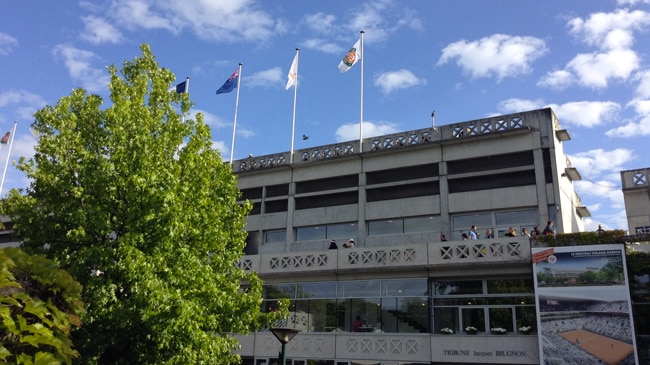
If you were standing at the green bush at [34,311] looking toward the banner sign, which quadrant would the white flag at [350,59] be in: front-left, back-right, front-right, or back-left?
front-left

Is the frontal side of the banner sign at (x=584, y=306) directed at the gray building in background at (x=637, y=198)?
no

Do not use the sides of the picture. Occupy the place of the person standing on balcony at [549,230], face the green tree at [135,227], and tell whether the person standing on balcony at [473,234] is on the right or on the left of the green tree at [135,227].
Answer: right

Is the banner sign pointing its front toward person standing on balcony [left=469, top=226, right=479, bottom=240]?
no

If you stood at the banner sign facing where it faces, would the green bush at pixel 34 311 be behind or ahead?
ahead

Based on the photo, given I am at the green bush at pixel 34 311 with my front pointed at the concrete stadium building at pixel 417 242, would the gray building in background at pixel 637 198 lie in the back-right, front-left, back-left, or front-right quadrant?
front-right

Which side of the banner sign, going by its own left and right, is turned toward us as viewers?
front

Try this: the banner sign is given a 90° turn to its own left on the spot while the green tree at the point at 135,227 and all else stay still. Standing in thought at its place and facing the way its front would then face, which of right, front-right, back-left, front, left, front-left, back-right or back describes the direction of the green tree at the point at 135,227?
back-right

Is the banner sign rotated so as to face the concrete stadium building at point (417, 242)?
no

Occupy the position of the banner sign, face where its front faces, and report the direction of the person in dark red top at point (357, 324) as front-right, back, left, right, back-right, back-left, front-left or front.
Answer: right
